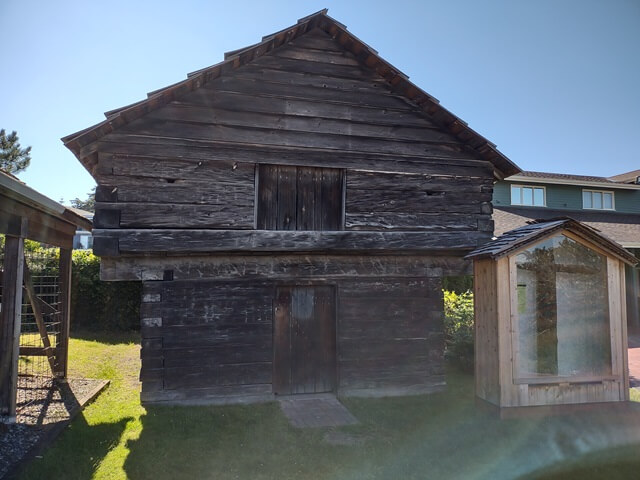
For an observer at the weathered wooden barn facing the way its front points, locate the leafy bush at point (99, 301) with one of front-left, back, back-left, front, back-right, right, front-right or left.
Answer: back-right

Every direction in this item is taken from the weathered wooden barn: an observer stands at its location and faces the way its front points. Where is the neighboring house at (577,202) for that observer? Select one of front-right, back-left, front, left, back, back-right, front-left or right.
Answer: back-left

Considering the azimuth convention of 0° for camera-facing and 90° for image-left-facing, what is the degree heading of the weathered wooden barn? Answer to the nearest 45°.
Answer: approximately 0°

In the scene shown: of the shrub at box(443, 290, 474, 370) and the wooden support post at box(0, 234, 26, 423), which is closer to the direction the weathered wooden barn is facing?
the wooden support post

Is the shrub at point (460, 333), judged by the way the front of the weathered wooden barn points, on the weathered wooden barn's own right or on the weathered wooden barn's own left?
on the weathered wooden barn's own left

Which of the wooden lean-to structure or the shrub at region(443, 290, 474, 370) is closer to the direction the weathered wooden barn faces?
the wooden lean-to structure

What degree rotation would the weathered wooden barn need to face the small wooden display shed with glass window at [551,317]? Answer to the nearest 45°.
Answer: approximately 90° to its left

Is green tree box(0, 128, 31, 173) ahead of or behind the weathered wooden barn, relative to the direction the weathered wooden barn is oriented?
behind

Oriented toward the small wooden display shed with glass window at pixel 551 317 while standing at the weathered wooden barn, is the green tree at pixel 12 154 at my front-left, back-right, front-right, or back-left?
back-left

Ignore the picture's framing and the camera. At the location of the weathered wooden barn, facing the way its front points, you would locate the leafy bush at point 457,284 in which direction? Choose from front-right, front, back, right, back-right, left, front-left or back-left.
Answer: back-left
